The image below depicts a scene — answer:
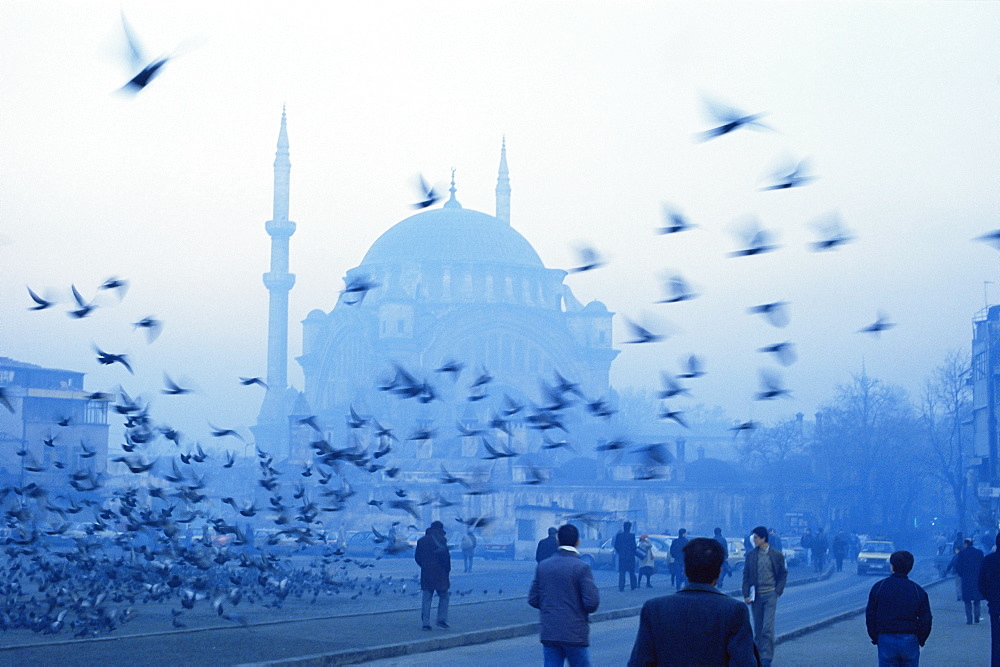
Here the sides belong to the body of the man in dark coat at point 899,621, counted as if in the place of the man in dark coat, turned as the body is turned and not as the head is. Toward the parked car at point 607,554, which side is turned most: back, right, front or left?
front

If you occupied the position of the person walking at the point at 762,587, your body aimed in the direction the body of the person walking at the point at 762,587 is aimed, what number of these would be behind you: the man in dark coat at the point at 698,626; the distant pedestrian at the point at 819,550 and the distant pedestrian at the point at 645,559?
2

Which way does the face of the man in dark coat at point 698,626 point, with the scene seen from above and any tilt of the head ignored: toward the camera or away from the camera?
away from the camera

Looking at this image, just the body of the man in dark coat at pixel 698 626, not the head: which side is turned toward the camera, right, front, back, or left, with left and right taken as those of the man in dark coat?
back

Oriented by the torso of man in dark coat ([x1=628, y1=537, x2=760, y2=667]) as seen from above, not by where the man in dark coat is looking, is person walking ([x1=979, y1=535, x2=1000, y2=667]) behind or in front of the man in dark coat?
in front

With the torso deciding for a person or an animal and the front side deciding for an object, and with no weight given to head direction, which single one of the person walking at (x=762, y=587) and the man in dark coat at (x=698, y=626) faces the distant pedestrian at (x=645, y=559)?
the man in dark coat

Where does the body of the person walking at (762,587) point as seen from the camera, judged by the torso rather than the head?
toward the camera

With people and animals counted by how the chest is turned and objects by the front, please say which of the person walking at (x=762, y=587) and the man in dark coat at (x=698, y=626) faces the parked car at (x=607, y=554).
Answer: the man in dark coat

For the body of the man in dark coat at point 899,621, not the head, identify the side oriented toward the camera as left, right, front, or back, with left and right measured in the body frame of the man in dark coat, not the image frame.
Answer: back

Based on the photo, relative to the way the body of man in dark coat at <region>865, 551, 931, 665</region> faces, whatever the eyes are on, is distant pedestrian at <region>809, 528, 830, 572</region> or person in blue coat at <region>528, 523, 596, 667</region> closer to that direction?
the distant pedestrian

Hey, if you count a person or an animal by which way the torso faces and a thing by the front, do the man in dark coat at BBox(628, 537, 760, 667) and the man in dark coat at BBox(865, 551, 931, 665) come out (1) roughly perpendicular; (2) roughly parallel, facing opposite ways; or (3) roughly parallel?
roughly parallel

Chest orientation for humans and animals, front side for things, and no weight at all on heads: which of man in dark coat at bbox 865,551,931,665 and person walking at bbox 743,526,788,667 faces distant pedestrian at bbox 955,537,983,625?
the man in dark coat

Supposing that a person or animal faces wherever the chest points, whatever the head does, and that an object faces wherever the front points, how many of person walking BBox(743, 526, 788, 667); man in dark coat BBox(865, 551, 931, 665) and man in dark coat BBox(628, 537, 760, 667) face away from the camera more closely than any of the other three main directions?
2

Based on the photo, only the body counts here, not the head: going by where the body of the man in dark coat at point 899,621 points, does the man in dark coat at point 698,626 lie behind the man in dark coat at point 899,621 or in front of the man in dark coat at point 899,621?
behind

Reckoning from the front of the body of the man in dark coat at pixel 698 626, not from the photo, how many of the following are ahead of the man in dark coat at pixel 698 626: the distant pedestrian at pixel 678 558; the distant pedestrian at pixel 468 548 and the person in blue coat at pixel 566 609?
3

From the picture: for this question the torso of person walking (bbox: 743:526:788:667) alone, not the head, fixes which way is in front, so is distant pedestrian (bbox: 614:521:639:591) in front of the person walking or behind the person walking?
behind

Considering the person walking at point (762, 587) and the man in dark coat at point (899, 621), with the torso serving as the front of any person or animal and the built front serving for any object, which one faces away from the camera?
the man in dark coat

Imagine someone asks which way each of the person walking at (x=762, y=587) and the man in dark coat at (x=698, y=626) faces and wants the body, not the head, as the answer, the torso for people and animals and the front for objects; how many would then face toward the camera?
1
